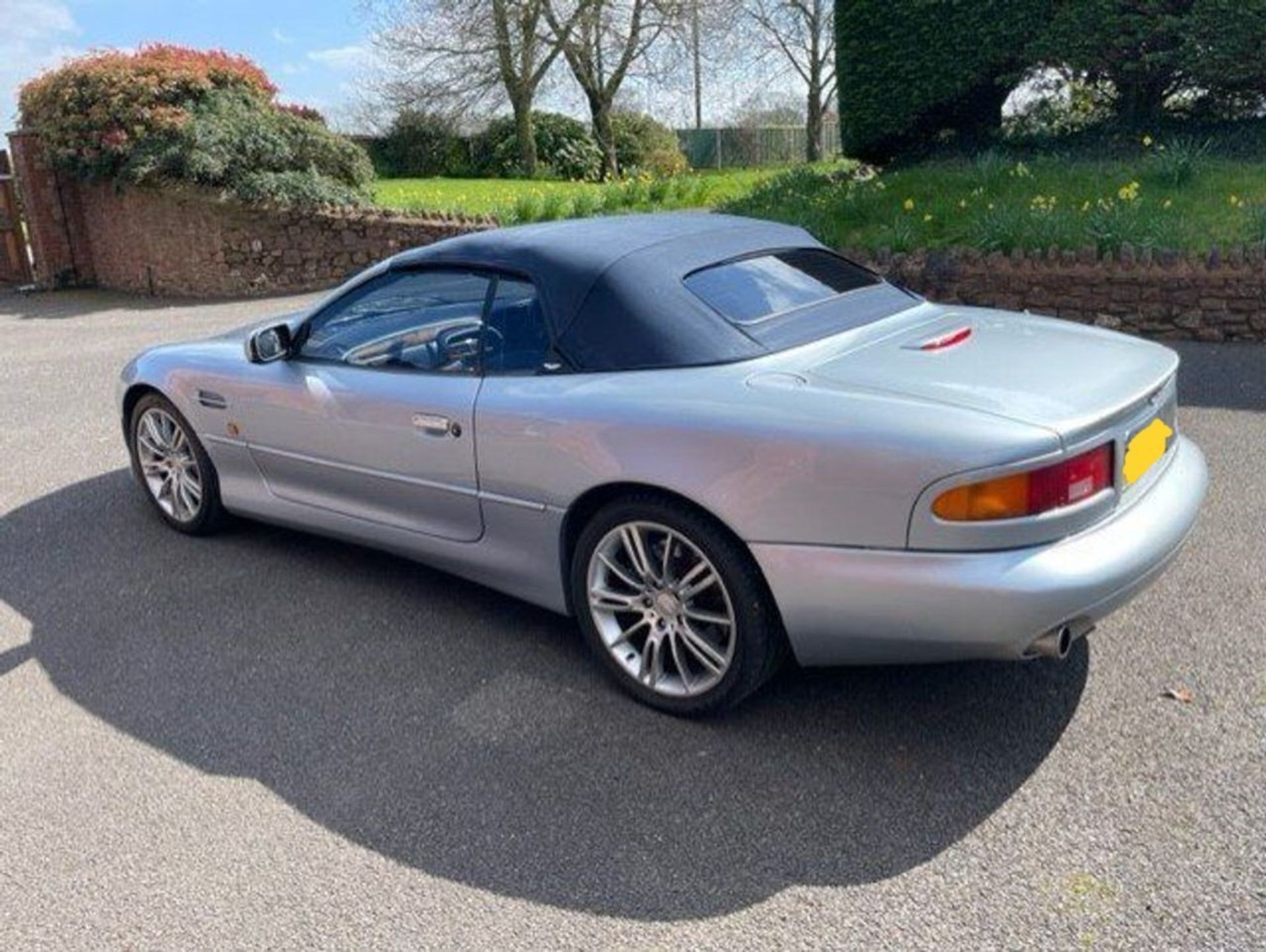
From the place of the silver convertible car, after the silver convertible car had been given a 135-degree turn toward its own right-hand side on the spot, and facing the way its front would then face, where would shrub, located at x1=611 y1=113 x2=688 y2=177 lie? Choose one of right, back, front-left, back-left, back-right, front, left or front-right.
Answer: left

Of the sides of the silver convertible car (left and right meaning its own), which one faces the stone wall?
right

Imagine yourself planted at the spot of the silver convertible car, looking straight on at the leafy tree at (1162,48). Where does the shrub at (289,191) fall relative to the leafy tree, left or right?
left

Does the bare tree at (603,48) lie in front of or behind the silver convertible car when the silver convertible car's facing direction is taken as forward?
in front

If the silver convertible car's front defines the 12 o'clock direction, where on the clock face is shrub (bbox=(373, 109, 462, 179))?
The shrub is roughly at 1 o'clock from the silver convertible car.

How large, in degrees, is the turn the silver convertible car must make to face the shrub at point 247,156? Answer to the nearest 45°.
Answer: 0° — it already faces it

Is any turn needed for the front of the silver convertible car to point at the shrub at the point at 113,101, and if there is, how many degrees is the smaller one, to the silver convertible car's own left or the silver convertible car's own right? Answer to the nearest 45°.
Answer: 0° — it already faces it

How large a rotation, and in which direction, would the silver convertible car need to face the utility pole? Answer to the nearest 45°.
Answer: approximately 45° to its right

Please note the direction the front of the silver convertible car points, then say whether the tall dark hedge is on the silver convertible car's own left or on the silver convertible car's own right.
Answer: on the silver convertible car's own right

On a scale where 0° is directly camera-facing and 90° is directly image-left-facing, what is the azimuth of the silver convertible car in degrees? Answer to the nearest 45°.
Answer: approximately 135°

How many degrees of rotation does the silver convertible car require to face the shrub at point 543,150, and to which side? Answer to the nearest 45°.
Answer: approximately 45° to its right

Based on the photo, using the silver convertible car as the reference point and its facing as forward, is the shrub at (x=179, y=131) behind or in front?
in front
